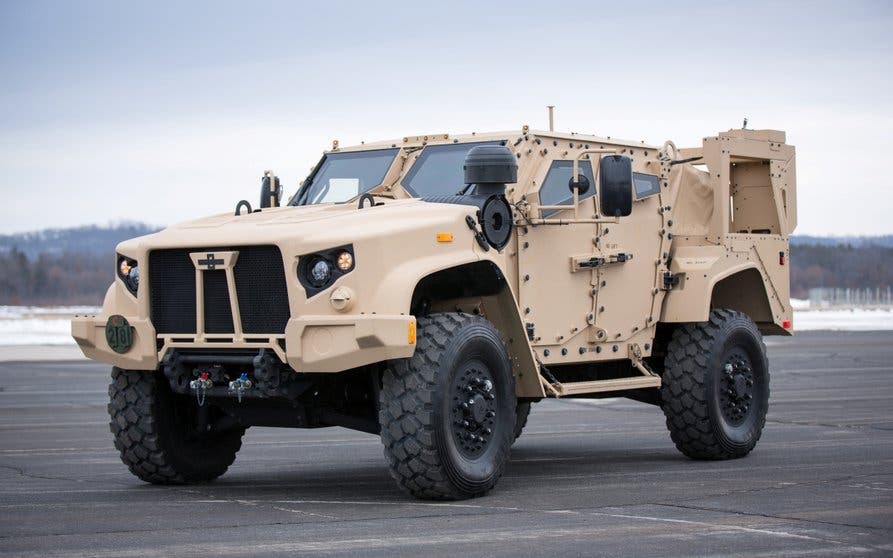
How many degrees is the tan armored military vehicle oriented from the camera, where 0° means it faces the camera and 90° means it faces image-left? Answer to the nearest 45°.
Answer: approximately 45°
